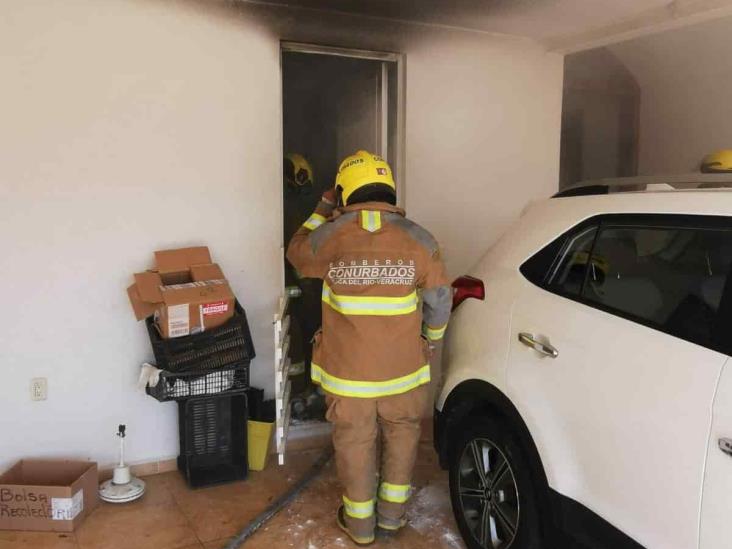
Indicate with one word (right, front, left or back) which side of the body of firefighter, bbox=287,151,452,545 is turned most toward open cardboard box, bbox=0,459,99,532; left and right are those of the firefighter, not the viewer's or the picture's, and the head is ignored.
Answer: left

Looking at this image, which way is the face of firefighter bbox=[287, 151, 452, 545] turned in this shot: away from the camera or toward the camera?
away from the camera

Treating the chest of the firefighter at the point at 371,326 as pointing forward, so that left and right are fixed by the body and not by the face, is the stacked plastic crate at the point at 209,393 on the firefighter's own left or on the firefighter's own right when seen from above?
on the firefighter's own left

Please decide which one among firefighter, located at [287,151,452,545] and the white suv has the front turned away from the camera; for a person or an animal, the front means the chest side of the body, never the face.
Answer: the firefighter

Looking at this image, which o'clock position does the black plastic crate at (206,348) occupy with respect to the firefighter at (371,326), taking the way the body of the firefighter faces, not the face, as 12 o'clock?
The black plastic crate is roughly at 10 o'clock from the firefighter.

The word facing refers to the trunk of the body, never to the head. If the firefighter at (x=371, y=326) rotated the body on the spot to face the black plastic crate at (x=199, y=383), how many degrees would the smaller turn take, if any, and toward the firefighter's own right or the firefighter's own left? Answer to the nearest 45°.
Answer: approximately 45° to the firefighter's own left

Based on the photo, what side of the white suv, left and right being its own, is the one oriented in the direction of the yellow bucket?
back

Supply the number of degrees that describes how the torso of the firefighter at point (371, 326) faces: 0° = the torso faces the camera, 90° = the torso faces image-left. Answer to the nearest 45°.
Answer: approximately 180°

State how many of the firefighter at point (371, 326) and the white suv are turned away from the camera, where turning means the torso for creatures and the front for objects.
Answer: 1

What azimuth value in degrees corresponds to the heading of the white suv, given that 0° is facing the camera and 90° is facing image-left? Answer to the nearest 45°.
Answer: approximately 315°
